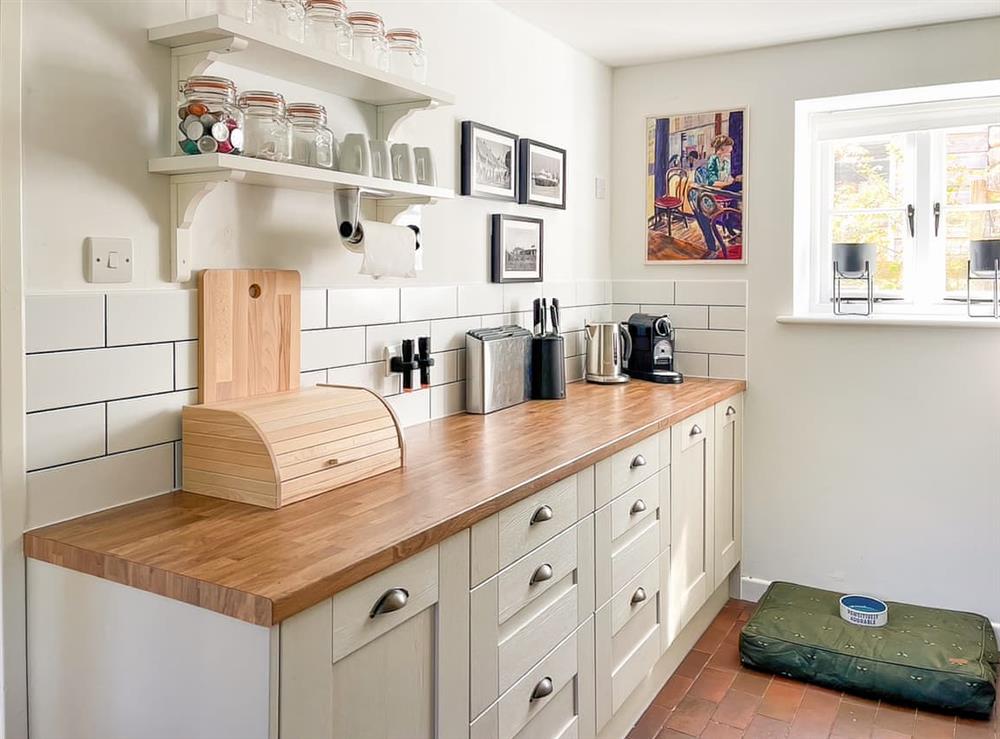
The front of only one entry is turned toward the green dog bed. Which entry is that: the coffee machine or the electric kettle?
the coffee machine

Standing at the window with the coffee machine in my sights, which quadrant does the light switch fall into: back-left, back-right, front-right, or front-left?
front-left

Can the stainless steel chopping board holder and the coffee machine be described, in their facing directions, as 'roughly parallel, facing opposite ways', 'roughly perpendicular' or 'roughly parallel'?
roughly parallel

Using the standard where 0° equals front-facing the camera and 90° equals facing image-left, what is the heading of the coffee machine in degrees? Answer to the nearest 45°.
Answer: approximately 315°

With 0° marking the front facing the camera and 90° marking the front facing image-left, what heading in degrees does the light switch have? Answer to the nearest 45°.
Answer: approximately 315°

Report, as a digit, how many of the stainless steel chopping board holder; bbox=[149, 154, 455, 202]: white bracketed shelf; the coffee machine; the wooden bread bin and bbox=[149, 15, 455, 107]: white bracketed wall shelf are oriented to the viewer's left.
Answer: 0

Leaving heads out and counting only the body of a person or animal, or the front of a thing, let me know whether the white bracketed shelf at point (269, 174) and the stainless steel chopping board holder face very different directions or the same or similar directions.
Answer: same or similar directions

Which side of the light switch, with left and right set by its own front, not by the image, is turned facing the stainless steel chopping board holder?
left

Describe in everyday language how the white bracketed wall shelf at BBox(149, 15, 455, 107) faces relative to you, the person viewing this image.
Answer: facing the viewer and to the right of the viewer
